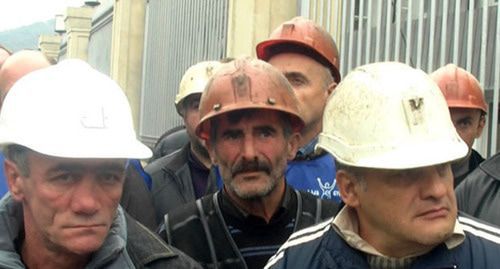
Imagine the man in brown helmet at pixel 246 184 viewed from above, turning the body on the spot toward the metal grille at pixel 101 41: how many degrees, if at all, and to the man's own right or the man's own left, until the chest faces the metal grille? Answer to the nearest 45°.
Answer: approximately 180°

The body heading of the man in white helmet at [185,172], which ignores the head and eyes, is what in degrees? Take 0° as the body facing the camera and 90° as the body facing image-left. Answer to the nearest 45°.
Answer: approximately 315°

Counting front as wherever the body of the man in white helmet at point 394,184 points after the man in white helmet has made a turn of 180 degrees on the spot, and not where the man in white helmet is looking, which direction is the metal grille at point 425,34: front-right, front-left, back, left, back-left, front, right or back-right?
front-right

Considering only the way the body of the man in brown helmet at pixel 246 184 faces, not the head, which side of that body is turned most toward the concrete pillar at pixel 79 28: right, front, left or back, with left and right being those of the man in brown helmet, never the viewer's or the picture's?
back

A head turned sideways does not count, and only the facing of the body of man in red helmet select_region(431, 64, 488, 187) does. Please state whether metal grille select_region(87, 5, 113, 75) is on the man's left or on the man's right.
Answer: on the man's right

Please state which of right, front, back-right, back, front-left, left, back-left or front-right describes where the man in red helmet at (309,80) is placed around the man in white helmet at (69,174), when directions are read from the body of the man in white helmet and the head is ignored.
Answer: left

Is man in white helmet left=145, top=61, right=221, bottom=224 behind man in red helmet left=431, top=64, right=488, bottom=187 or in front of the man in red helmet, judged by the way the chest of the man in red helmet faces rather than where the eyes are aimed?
in front

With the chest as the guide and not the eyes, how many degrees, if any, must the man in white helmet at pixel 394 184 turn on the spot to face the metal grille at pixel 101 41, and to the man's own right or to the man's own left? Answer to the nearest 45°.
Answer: approximately 180°

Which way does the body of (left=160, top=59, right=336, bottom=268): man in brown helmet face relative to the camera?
toward the camera

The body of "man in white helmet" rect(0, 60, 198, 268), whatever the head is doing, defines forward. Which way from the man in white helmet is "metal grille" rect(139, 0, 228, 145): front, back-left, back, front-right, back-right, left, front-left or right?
back-left
